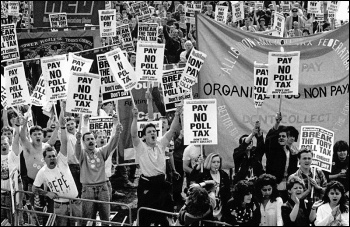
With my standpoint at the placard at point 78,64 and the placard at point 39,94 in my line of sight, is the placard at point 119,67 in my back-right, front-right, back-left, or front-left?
back-left

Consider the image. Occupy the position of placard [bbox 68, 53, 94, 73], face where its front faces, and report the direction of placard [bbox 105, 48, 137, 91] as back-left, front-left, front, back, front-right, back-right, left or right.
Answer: front-left

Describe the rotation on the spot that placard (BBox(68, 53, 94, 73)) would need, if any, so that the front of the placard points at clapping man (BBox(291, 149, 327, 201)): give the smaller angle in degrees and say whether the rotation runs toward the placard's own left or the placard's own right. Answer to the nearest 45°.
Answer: approximately 45° to the placard's own left

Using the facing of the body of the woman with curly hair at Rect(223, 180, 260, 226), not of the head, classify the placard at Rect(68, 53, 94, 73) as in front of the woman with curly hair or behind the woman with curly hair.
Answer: behind

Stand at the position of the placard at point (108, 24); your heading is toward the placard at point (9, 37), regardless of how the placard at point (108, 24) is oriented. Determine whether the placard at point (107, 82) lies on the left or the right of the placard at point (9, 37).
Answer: left

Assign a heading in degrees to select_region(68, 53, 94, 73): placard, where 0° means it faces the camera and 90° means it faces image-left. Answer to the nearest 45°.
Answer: approximately 0°

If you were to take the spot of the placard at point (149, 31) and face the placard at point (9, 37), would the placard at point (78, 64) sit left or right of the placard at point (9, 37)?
left

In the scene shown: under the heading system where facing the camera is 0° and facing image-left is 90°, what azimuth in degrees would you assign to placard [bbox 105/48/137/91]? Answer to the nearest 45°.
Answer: approximately 0°
